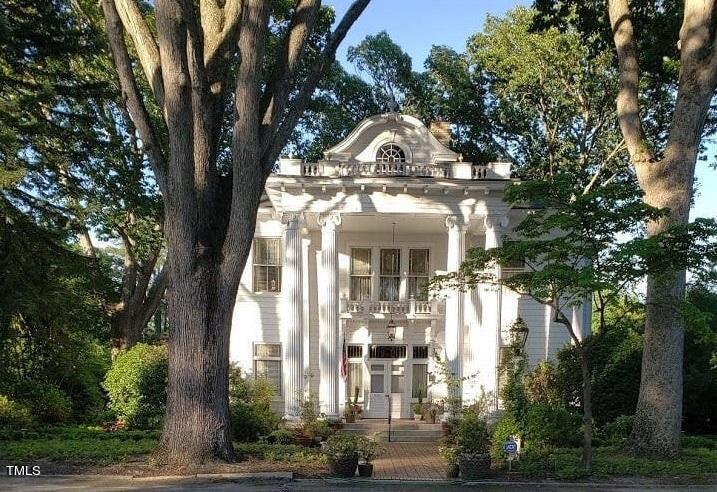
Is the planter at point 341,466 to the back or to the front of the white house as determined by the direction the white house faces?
to the front

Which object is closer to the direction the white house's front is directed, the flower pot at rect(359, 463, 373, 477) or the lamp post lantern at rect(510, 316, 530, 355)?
the flower pot

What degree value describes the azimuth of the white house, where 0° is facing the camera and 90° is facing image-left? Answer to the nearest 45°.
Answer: approximately 0°

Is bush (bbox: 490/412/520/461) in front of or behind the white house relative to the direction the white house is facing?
in front

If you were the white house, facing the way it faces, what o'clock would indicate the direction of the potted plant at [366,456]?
The potted plant is roughly at 12 o'clock from the white house.

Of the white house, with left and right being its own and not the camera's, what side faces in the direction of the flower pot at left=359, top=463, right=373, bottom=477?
front
